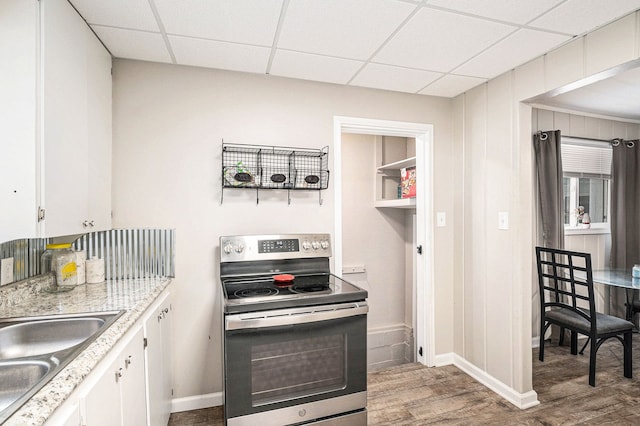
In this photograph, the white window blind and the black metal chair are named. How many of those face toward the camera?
1

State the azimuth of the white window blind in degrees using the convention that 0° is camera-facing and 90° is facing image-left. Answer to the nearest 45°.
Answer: approximately 0°

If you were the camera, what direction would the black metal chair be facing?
facing away from the viewer and to the right of the viewer

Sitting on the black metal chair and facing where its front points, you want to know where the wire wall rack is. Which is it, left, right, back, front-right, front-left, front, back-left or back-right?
back

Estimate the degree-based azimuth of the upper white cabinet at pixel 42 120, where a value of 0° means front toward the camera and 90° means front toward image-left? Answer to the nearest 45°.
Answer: approximately 315°

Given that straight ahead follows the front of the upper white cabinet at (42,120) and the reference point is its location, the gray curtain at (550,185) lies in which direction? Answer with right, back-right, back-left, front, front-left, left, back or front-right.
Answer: front-left

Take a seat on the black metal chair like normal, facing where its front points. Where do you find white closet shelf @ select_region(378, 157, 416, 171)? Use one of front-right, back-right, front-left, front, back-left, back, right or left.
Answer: back-left

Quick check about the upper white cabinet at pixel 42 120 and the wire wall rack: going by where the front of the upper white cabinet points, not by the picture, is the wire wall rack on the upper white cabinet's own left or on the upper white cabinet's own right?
on the upper white cabinet's own left
